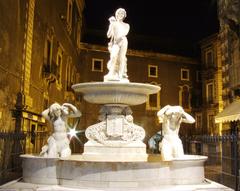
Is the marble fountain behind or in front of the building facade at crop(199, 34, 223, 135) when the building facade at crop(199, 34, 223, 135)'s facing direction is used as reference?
in front

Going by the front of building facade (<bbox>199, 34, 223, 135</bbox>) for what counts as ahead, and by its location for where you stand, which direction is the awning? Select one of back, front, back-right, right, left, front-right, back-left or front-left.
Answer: front-left

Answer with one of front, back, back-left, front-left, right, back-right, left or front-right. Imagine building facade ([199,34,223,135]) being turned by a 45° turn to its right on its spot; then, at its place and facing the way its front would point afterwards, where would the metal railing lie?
left

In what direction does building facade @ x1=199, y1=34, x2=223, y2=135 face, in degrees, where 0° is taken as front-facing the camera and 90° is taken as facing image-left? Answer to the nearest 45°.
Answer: approximately 45°
